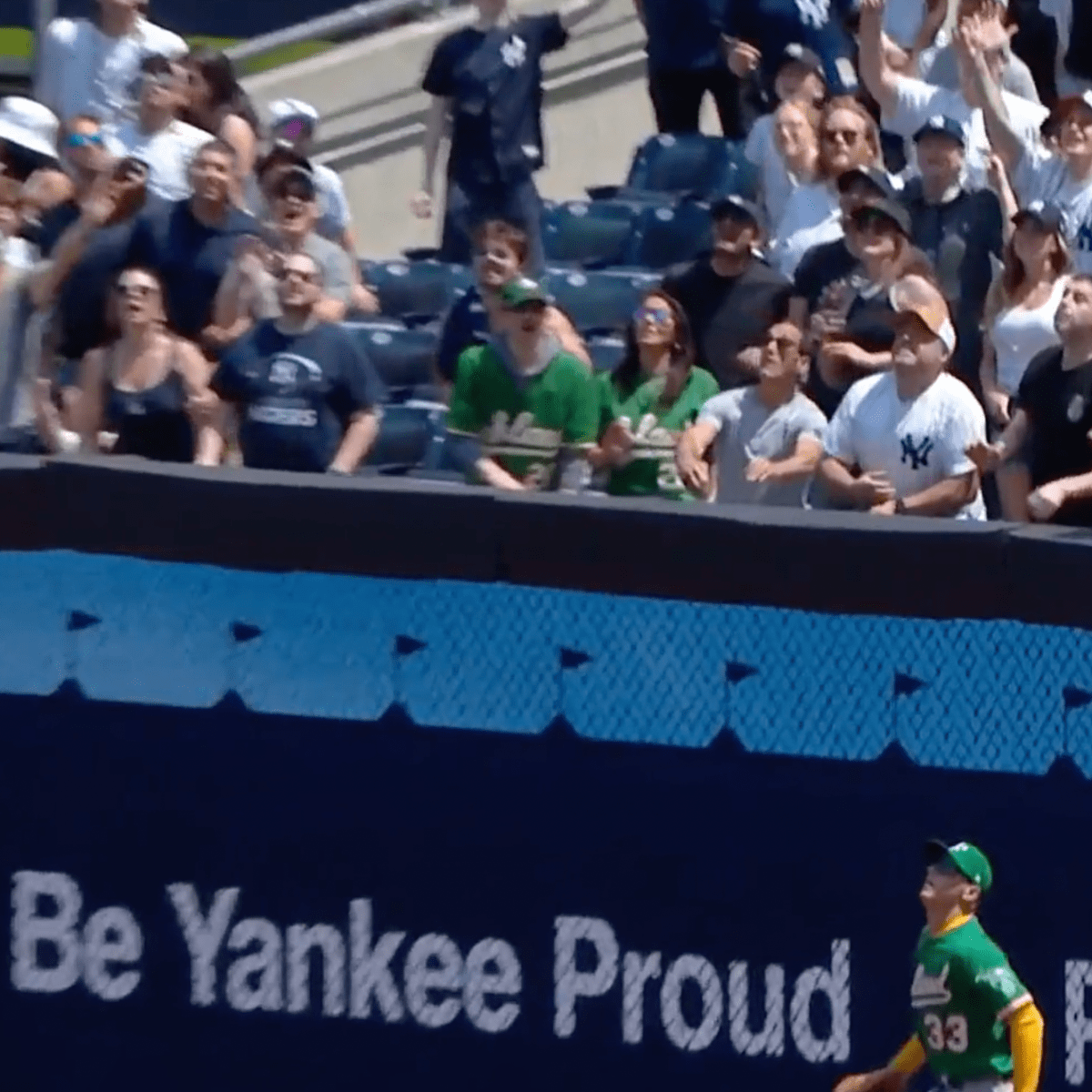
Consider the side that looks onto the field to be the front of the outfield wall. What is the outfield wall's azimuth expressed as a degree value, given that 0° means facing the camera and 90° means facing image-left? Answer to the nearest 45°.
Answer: approximately 0°

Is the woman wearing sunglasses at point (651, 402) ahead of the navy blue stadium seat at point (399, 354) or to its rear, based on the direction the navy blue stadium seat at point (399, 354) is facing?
ahead

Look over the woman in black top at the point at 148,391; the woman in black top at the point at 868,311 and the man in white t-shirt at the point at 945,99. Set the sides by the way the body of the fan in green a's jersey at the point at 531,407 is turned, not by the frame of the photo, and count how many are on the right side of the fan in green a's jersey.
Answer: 1

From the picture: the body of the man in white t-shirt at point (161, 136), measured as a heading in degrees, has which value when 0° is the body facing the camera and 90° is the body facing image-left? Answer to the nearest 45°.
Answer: approximately 0°

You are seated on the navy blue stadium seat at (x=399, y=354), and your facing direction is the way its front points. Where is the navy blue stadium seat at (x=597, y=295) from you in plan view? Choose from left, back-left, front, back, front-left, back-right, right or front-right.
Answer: left

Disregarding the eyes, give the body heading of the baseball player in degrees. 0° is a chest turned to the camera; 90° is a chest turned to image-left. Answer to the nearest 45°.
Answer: approximately 45°

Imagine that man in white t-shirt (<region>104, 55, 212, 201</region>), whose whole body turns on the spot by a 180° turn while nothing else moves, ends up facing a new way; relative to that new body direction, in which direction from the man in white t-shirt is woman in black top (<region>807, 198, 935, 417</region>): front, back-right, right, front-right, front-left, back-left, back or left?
back-right
